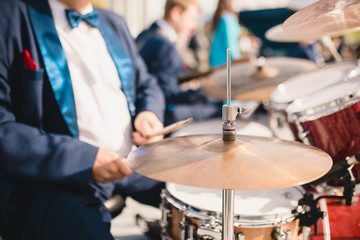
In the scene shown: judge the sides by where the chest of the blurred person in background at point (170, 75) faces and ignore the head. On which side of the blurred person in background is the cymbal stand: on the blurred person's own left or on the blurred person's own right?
on the blurred person's own right

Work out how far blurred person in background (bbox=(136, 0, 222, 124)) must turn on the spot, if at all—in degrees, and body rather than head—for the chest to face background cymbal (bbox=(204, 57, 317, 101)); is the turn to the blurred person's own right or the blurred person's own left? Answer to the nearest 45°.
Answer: approximately 45° to the blurred person's own right

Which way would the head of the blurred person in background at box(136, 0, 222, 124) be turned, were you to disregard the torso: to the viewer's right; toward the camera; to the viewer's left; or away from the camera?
to the viewer's right

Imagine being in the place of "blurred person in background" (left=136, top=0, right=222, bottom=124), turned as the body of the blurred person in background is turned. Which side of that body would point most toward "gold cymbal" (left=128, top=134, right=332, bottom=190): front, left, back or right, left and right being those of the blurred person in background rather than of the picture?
right

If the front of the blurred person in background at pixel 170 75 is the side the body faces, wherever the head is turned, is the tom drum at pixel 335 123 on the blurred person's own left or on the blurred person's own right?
on the blurred person's own right

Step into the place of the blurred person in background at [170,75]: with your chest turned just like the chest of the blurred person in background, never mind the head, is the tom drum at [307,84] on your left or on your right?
on your right

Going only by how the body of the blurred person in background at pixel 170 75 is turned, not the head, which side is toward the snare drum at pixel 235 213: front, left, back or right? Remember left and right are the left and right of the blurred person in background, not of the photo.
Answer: right

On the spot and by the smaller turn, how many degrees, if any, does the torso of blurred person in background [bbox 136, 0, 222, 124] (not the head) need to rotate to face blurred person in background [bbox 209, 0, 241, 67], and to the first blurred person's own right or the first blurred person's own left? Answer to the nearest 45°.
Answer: approximately 45° to the first blurred person's own left

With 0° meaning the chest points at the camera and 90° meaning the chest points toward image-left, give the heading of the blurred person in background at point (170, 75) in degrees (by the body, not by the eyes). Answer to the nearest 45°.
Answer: approximately 270°
